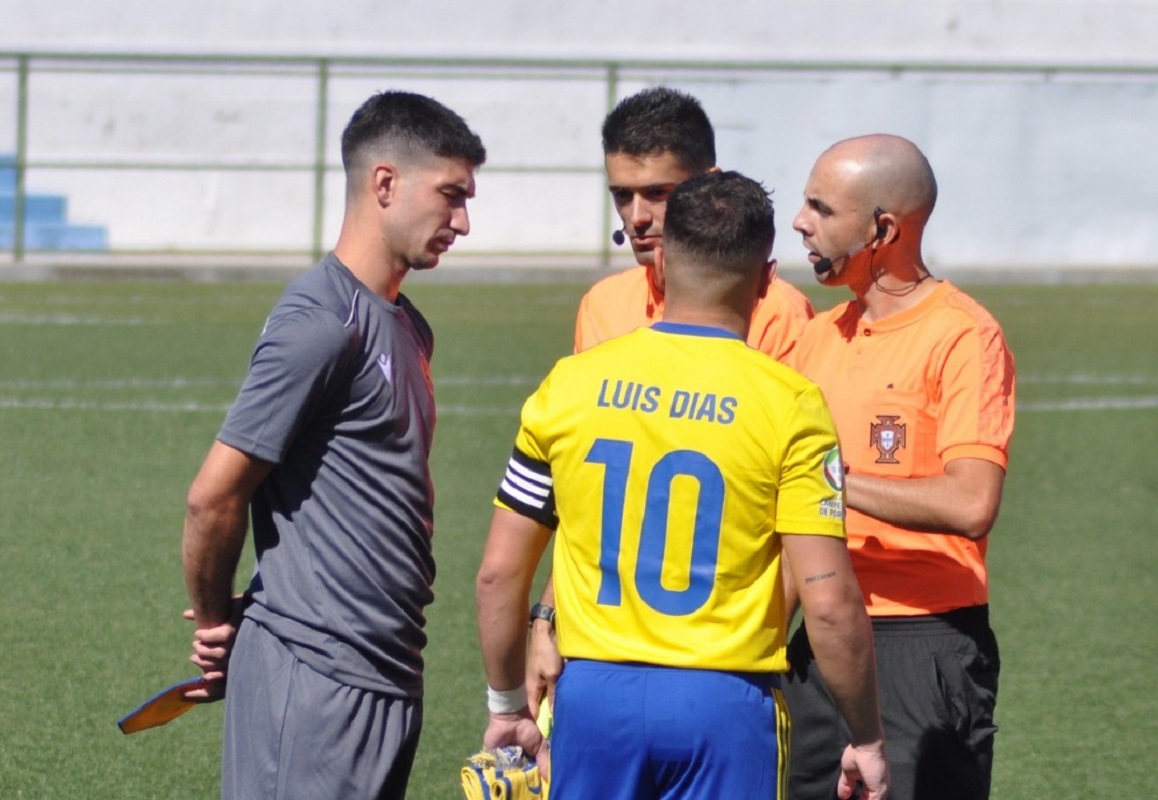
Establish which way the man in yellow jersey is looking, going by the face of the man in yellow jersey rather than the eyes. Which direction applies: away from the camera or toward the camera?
away from the camera

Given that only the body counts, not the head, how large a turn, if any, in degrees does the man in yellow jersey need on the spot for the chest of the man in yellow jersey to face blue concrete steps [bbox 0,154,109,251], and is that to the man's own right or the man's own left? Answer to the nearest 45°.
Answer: approximately 45° to the man's own left

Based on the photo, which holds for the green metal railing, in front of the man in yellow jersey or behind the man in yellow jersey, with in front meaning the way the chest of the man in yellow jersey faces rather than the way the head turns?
in front

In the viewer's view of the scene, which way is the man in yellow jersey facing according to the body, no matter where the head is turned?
away from the camera
